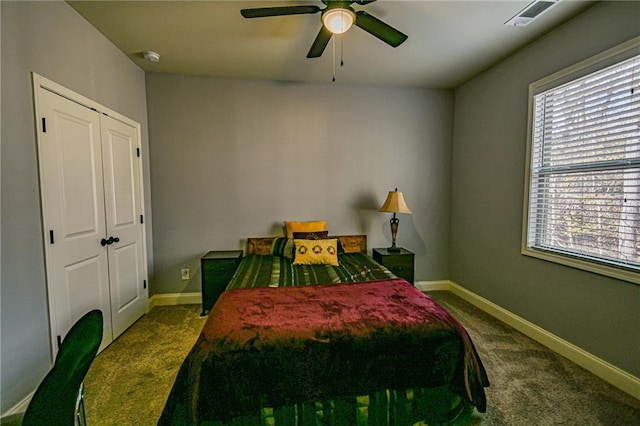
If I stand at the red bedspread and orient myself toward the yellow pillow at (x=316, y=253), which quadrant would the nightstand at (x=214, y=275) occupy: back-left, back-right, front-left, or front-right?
front-left

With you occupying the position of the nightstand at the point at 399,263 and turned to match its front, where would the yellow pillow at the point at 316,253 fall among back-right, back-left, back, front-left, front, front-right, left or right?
front-right

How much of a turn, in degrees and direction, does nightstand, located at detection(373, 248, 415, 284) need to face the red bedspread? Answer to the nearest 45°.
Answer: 0° — it already faces it

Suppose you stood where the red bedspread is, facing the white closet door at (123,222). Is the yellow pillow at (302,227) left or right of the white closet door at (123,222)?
right

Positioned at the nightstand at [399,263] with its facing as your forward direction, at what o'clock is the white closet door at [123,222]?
The white closet door is roughly at 2 o'clock from the nightstand.

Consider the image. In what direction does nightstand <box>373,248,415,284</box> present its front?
toward the camera

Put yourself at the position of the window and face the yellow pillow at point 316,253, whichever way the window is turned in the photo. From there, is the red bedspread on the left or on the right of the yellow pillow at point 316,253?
left

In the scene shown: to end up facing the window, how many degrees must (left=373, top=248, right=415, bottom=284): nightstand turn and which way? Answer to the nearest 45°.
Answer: approximately 45° to its left

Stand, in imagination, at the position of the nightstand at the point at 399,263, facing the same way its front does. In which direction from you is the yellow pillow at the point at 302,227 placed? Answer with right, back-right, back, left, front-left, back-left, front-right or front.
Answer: right

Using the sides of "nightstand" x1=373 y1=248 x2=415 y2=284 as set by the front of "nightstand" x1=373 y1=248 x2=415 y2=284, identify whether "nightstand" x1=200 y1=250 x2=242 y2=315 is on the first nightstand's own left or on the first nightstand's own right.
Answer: on the first nightstand's own right
